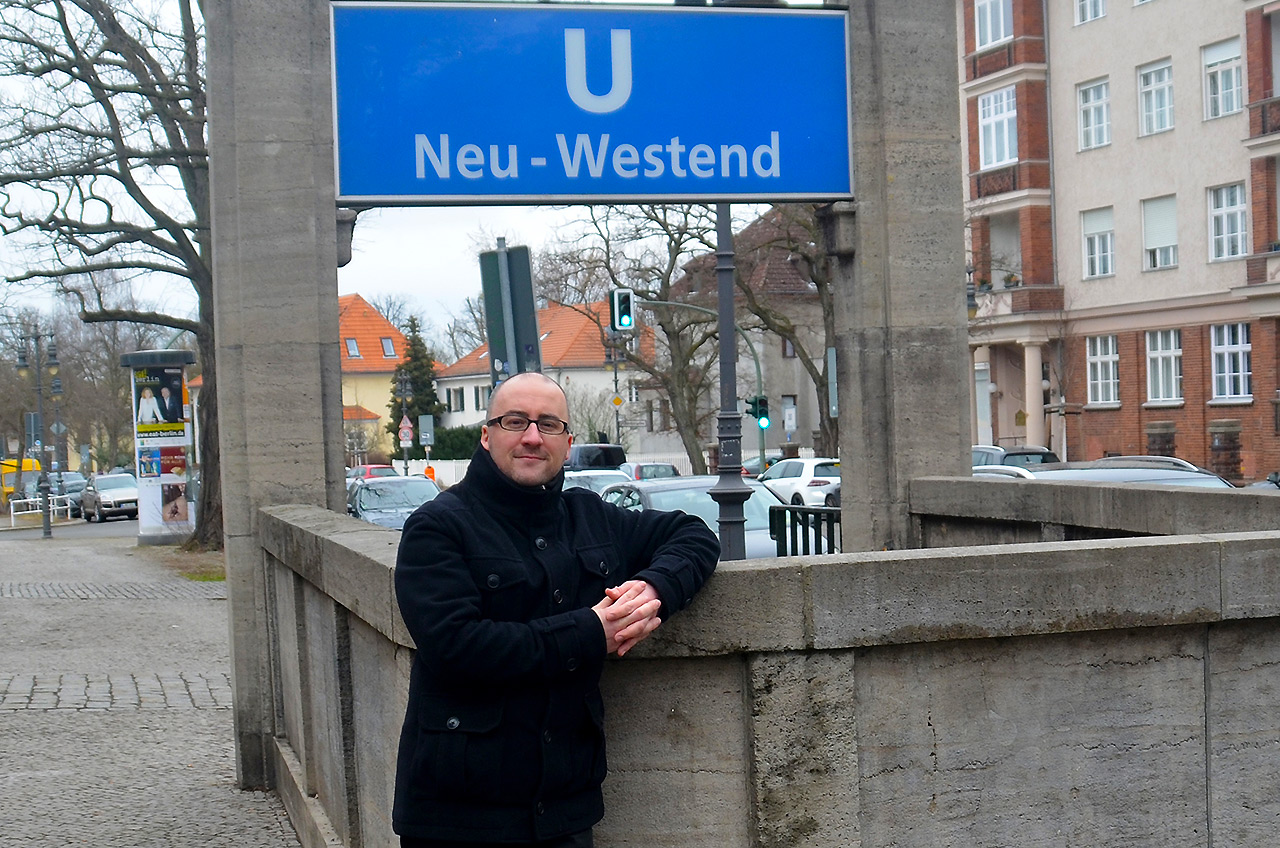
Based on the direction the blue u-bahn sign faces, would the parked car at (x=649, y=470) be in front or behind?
behind

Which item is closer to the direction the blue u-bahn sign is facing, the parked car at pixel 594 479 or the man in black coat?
the man in black coat

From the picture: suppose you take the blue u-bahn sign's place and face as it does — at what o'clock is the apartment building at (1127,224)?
The apartment building is roughly at 7 o'clock from the blue u-bahn sign.

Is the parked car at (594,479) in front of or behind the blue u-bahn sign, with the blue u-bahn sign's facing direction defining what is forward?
behind

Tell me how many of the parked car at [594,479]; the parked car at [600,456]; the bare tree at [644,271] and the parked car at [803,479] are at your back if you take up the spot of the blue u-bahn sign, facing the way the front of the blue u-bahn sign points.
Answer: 4

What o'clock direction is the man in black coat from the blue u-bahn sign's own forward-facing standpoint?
The man in black coat is roughly at 12 o'clock from the blue u-bahn sign.

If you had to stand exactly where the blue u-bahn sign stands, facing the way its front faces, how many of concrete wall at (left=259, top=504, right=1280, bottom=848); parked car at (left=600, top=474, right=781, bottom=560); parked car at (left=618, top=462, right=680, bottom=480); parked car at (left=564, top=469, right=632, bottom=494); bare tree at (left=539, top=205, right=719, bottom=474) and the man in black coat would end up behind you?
4

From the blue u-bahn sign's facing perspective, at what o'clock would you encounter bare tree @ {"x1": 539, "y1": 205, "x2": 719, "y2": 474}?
The bare tree is roughly at 6 o'clock from the blue u-bahn sign.

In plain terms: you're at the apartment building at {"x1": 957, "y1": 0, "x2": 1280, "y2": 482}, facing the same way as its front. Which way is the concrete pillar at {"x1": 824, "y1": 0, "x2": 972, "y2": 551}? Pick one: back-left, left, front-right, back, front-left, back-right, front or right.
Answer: front-left

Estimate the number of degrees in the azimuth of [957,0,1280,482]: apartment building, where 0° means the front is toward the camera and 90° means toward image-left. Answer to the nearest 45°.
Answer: approximately 45°

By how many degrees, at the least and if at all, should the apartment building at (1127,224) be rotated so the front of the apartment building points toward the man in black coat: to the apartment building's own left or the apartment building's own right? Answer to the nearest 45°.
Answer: approximately 45° to the apartment building's own left
